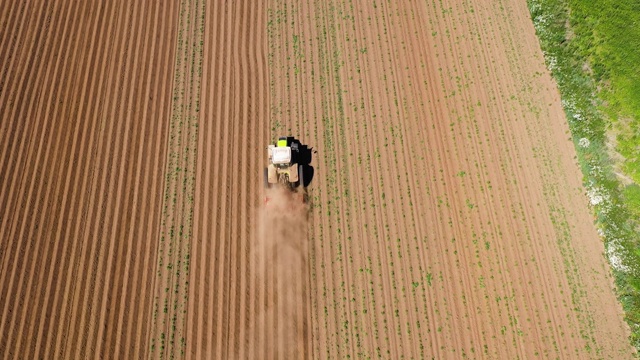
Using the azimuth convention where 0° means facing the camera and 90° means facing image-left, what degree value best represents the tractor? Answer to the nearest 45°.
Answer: approximately 180°
